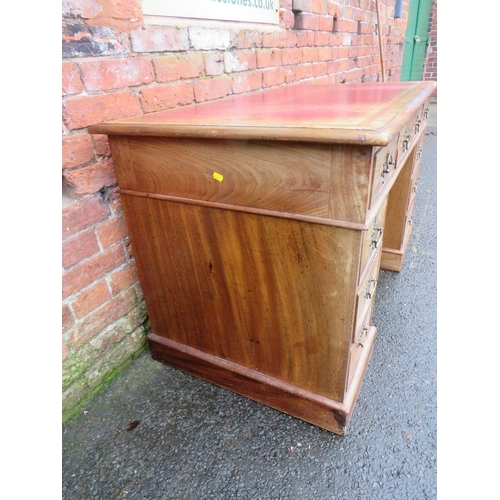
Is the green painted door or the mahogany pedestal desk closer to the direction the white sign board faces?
the mahogany pedestal desk

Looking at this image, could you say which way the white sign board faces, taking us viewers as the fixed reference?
facing the viewer and to the right of the viewer

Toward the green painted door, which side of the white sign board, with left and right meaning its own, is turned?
left
